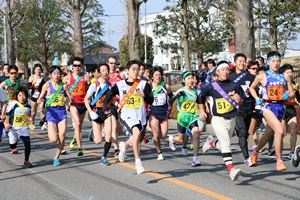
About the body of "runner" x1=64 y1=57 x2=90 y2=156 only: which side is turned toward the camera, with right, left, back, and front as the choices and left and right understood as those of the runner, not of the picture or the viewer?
front

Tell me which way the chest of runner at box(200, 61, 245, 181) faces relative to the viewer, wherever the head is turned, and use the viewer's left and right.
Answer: facing the viewer and to the right of the viewer

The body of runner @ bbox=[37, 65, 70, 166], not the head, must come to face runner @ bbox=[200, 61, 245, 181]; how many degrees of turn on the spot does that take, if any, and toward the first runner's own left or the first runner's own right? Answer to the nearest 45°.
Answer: approximately 45° to the first runner's own left

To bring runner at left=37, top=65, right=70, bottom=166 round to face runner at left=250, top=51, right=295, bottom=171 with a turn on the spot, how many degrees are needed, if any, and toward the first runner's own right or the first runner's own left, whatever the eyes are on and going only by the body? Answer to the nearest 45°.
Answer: approximately 45° to the first runner's own left

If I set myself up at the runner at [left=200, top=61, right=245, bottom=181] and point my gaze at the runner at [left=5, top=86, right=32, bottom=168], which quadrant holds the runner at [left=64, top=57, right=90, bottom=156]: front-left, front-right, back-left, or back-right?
front-right

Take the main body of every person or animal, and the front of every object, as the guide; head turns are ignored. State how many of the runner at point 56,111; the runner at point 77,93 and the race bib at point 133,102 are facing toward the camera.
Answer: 3

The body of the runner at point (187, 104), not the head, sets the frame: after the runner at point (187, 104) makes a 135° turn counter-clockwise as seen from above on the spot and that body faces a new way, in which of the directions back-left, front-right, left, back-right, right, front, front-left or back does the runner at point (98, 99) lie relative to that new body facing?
left

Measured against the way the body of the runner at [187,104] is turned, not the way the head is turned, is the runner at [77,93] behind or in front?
behind

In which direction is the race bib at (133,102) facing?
toward the camera

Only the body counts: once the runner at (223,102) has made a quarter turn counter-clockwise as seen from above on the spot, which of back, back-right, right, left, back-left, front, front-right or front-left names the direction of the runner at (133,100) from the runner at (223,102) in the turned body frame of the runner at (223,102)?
back-left

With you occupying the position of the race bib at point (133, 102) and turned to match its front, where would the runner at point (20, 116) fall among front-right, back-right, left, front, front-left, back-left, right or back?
back-right

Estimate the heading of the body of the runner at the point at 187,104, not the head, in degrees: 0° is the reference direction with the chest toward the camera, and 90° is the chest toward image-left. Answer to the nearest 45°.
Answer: approximately 315°

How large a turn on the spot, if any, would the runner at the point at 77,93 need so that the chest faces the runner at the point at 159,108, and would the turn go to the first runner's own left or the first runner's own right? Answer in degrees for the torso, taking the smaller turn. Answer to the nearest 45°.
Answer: approximately 90° to the first runner's own left

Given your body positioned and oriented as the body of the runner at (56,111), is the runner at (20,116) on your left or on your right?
on your right

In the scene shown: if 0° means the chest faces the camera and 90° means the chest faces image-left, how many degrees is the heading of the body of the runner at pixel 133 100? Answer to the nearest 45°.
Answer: approximately 315°
